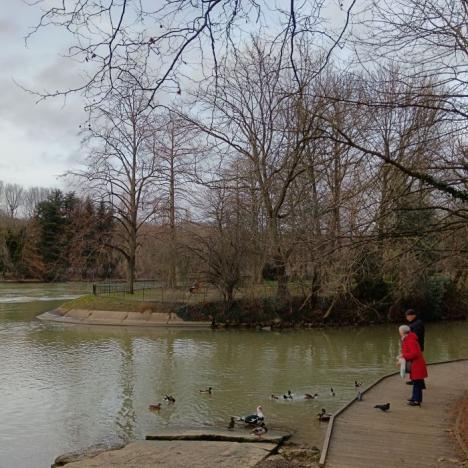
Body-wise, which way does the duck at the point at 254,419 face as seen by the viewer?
to the viewer's right

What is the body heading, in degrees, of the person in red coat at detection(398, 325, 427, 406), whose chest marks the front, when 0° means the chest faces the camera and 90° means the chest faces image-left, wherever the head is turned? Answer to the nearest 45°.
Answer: approximately 90°

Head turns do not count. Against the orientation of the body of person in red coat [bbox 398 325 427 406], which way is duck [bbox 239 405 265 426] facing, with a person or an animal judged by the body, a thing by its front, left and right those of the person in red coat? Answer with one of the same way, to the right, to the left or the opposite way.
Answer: the opposite way

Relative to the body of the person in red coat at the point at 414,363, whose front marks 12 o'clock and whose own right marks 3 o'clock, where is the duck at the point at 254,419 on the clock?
The duck is roughly at 12 o'clock from the person in red coat.

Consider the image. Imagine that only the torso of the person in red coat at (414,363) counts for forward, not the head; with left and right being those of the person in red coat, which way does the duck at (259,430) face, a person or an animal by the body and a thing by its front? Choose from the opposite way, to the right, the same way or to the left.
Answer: the opposite way

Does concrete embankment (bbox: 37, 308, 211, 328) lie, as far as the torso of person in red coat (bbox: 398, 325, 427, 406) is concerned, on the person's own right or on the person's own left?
on the person's own right

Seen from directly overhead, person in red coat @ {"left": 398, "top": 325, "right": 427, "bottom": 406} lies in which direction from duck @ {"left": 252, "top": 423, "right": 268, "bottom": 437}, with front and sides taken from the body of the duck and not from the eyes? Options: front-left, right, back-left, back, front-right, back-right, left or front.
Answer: front

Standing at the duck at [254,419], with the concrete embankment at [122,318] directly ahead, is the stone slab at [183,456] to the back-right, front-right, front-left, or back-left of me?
back-left

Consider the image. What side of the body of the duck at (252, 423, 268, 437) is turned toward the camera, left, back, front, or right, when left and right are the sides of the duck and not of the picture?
right

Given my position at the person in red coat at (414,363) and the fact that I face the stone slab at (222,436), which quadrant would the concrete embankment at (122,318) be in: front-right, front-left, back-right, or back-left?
front-right

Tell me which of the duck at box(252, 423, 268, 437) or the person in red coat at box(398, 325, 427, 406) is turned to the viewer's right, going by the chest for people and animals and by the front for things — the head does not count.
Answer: the duck

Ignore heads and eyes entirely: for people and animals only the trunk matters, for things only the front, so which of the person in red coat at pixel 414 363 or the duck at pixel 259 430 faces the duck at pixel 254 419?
the person in red coat

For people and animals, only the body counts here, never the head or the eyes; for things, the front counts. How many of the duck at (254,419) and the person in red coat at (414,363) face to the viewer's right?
1

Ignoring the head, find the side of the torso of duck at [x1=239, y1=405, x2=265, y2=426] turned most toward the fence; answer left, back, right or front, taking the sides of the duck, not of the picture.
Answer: left

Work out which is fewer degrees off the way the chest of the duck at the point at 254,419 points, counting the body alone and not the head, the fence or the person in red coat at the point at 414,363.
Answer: the person in red coat

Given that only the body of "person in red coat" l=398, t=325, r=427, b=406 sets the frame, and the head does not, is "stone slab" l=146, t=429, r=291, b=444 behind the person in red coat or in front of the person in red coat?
in front

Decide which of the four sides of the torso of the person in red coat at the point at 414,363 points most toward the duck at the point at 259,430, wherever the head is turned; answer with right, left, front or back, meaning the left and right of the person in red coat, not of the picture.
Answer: front

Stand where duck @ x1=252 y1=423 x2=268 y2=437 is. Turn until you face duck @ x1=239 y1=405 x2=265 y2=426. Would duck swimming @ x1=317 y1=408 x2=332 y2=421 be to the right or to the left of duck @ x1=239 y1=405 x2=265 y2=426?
right
